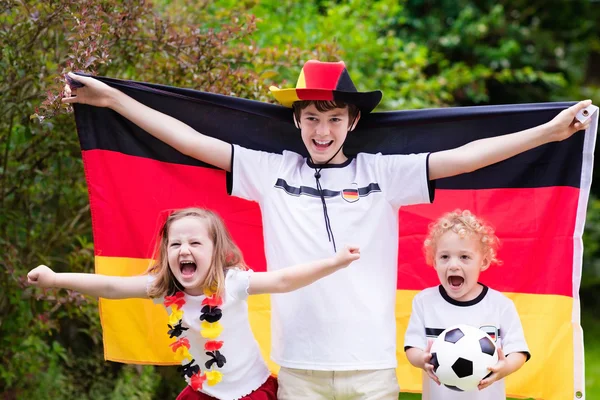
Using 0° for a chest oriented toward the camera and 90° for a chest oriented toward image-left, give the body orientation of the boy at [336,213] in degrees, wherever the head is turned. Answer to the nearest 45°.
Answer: approximately 0°

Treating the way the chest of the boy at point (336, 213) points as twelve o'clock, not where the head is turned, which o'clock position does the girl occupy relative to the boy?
The girl is roughly at 3 o'clock from the boy.

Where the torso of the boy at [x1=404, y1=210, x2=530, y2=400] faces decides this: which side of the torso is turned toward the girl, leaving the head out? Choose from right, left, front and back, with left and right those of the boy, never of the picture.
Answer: right
